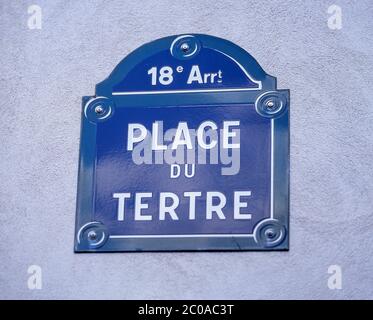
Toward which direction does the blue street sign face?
toward the camera
